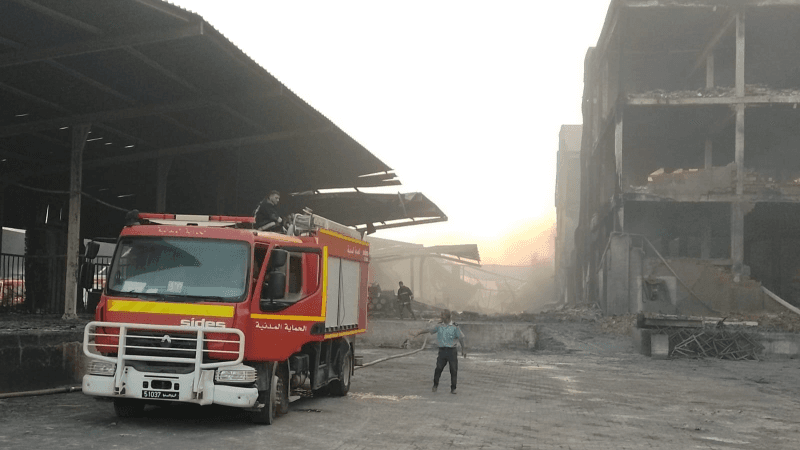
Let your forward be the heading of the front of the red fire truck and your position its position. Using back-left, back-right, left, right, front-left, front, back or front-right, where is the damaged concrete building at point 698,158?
back

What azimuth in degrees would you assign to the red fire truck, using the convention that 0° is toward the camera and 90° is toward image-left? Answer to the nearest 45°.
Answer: approximately 45°

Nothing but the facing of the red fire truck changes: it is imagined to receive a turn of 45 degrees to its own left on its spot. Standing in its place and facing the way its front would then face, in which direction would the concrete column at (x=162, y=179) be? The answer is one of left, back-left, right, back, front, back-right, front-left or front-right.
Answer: back

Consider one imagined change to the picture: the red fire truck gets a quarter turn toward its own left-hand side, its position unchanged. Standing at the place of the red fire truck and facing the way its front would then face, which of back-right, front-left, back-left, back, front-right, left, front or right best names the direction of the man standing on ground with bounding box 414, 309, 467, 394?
left
